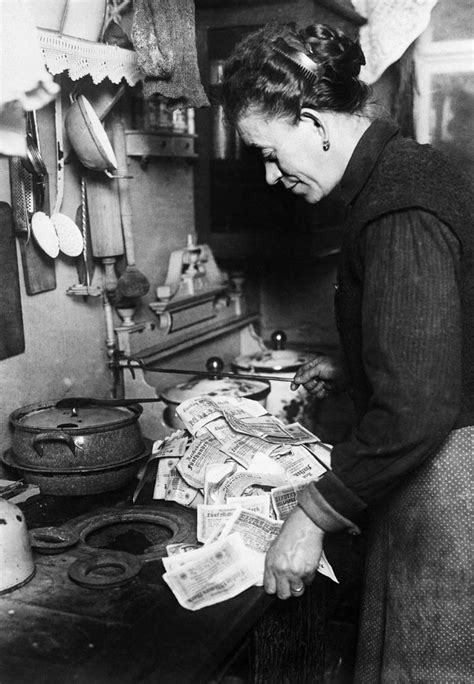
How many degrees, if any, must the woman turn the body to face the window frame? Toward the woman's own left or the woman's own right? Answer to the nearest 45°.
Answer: approximately 90° to the woman's own right

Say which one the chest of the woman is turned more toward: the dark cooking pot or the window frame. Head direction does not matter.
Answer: the dark cooking pot

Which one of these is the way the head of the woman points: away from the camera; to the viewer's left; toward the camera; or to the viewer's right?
to the viewer's left

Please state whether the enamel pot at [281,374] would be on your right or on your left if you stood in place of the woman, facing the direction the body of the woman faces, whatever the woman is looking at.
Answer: on your right

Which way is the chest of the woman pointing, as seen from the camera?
to the viewer's left

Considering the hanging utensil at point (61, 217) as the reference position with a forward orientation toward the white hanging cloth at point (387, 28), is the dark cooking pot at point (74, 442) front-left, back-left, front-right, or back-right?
back-right

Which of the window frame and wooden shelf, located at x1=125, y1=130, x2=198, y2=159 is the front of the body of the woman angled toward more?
the wooden shelf

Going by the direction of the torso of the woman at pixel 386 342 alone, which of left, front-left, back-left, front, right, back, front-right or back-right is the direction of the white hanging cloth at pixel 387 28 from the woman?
right

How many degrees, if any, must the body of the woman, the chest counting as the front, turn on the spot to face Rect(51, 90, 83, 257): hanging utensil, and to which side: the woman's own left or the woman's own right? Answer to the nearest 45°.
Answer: approximately 45° to the woman's own right

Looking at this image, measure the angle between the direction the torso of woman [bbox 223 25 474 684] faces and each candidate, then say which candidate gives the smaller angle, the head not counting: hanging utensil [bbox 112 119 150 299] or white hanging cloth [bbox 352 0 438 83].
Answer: the hanging utensil

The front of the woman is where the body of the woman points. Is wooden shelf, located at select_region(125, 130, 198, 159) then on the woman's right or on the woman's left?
on the woman's right

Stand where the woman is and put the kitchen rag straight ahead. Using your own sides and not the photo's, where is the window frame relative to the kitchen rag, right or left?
right
